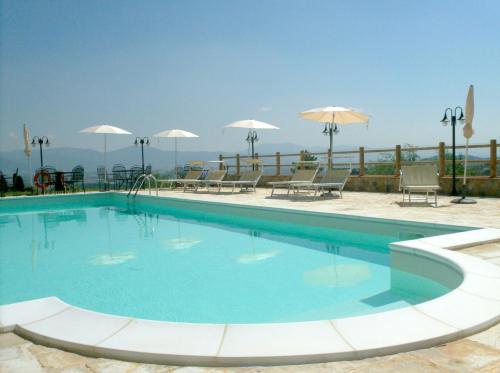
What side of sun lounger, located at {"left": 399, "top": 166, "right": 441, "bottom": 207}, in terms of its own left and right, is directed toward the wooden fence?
back

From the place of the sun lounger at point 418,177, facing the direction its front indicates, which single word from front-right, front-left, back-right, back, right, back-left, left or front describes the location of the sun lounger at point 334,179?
back-right

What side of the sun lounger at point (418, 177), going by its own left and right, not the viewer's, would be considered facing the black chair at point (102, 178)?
right

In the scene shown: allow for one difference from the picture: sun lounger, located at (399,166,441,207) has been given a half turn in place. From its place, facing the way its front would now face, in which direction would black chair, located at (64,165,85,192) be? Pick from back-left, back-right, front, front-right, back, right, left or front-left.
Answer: left

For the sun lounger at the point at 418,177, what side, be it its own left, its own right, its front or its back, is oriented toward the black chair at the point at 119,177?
right

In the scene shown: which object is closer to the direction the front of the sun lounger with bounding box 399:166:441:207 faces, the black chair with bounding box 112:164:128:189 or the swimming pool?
the swimming pool

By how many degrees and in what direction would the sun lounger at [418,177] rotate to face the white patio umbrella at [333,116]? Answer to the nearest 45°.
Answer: approximately 135° to its right

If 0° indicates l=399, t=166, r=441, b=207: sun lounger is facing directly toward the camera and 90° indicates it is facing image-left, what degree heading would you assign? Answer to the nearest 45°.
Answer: approximately 0°

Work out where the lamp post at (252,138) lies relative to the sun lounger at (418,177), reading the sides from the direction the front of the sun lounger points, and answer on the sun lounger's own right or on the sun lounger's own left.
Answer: on the sun lounger's own right

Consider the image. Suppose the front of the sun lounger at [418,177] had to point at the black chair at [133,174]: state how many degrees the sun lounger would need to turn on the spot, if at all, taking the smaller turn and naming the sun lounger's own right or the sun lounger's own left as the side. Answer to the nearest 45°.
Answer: approximately 90° to the sun lounger's own right
